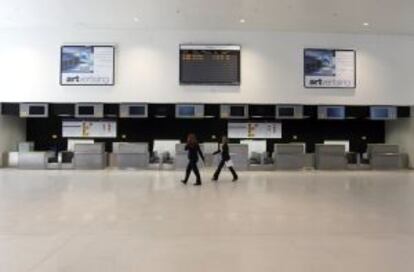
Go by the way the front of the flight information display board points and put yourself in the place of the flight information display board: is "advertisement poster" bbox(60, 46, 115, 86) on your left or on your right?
on your right

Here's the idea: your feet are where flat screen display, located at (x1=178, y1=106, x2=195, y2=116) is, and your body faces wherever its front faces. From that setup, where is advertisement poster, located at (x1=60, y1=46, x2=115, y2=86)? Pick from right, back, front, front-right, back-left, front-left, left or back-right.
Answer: right

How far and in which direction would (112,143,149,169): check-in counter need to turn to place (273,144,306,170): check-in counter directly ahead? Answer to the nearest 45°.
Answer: approximately 90° to its left

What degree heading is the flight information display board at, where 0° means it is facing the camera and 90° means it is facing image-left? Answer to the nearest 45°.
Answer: approximately 0°

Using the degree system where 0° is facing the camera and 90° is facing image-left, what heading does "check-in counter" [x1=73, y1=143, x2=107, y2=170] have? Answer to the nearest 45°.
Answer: approximately 0°
